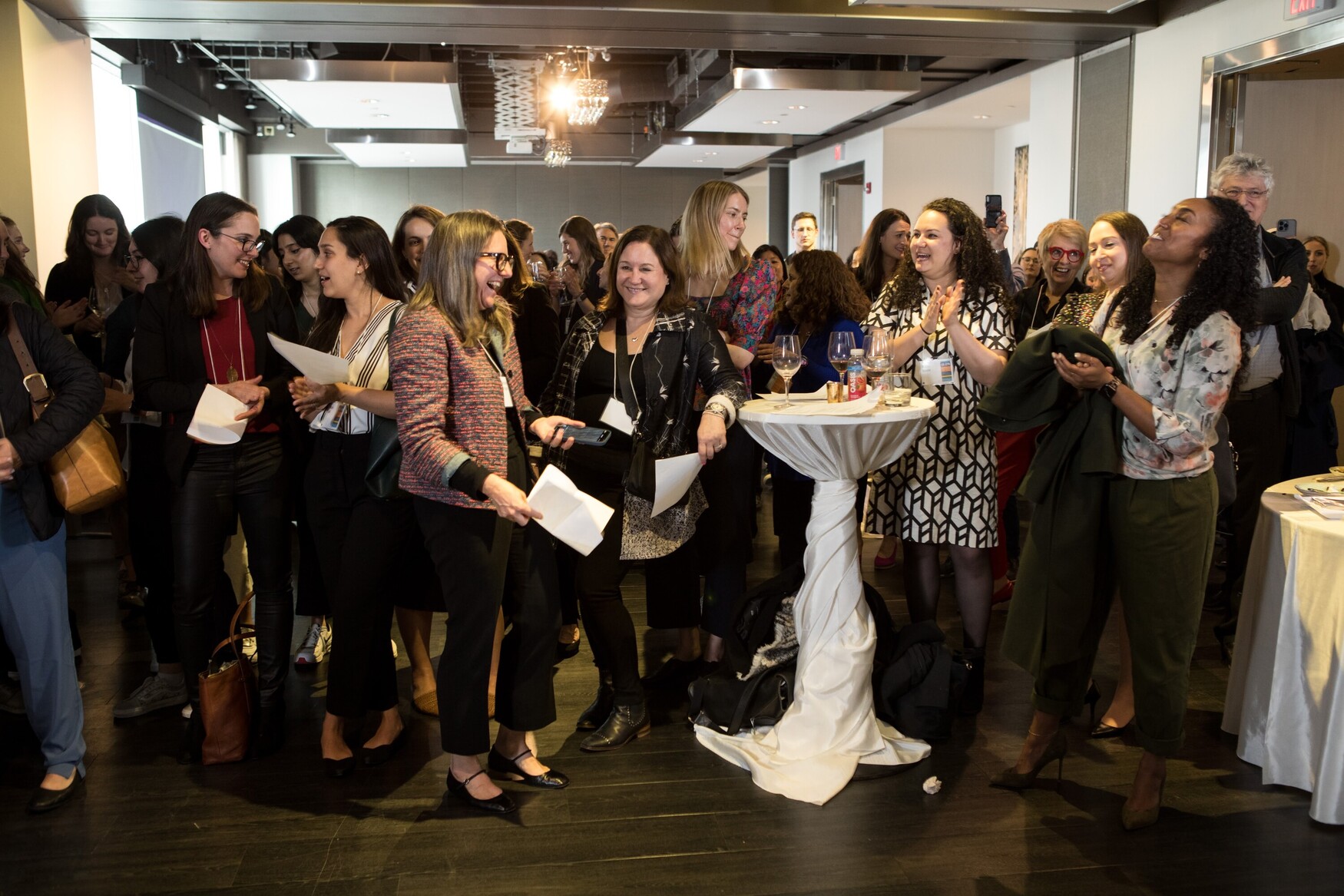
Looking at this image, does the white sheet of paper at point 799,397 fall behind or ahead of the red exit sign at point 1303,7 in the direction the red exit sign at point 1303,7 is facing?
ahead

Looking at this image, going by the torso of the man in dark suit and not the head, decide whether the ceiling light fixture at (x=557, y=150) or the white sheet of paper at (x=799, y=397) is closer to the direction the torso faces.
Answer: the white sheet of paper

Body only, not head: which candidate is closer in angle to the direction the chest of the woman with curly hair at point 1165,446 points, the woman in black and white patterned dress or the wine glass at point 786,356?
the wine glass

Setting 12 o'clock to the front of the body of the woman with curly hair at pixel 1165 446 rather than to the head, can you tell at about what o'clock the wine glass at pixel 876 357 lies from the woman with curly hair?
The wine glass is roughly at 2 o'clock from the woman with curly hair.

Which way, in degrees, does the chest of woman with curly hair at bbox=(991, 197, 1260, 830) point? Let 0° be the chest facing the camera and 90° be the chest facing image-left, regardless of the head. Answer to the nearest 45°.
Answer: approximately 45°

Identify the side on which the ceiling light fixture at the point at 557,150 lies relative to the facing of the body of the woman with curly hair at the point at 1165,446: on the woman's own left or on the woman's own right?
on the woman's own right

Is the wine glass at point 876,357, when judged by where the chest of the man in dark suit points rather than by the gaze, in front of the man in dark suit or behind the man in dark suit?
in front

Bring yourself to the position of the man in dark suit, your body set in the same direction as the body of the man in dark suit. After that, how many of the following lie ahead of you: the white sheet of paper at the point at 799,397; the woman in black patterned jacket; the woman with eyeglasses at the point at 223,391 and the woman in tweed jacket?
4

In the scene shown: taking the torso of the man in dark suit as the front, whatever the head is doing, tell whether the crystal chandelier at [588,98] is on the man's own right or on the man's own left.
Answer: on the man's own right

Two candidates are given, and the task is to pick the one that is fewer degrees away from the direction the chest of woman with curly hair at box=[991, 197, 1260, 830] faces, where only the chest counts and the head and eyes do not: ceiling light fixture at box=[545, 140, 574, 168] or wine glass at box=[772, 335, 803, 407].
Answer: the wine glass

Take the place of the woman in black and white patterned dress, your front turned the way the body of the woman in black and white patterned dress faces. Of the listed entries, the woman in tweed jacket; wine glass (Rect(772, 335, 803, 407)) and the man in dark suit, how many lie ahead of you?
2
